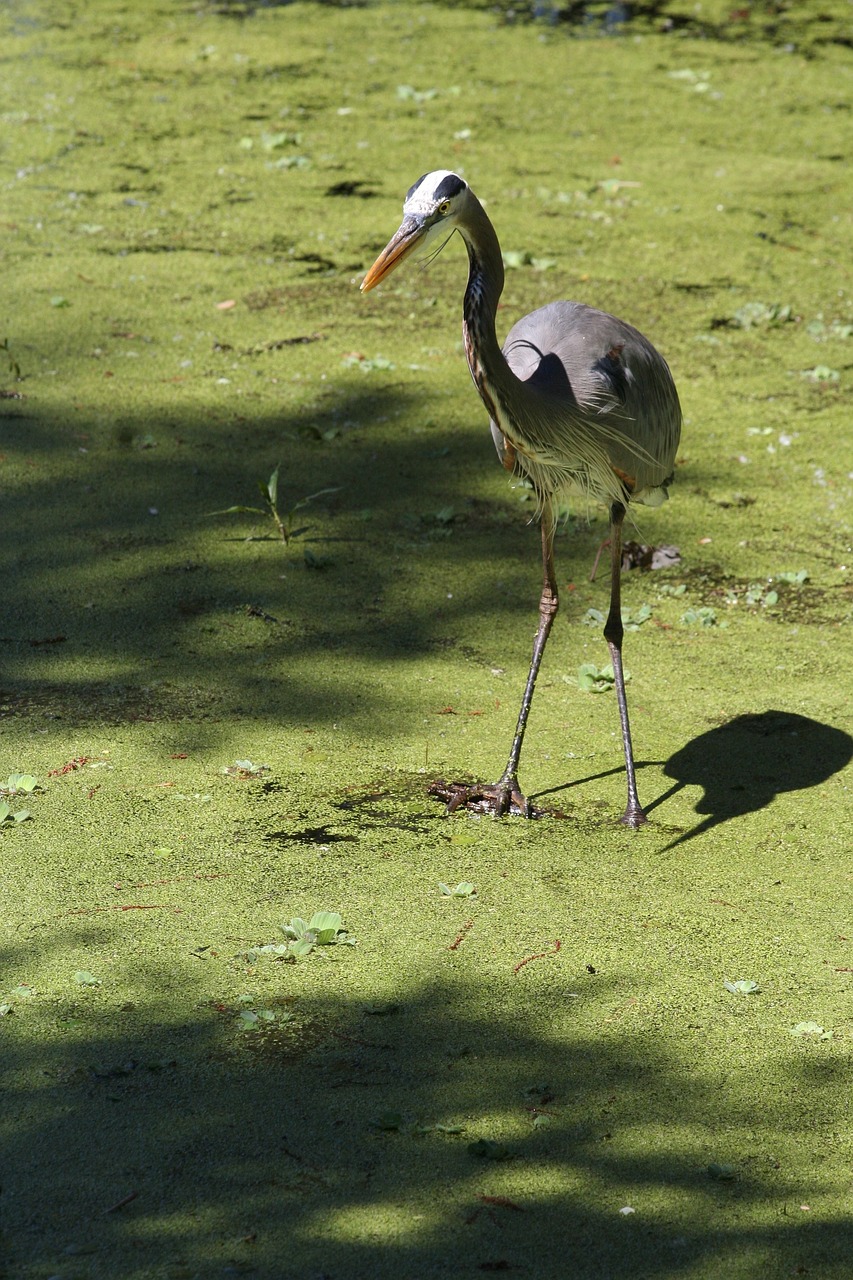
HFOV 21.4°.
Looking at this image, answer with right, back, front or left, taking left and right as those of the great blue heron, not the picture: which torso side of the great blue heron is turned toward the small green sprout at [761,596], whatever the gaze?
back

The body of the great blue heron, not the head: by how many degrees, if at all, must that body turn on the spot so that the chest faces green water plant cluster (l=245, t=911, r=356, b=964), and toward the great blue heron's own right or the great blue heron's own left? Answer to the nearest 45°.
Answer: approximately 45° to the great blue heron's own left

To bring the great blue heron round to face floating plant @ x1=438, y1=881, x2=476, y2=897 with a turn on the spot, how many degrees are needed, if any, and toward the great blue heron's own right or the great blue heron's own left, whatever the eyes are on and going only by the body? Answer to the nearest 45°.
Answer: approximately 45° to the great blue heron's own left

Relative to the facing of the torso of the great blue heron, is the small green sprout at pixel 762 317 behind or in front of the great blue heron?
behind

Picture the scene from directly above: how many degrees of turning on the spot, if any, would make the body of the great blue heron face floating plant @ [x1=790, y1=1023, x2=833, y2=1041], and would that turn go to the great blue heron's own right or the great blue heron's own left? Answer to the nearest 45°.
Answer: approximately 45° to the great blue heron's own left

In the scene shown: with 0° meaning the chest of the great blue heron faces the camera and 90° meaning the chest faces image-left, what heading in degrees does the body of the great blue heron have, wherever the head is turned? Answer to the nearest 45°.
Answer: approximately 45°

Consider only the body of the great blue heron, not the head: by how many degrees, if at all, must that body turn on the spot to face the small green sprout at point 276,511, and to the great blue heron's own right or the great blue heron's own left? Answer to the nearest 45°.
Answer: approximately 90° to the great blue heron's own right
